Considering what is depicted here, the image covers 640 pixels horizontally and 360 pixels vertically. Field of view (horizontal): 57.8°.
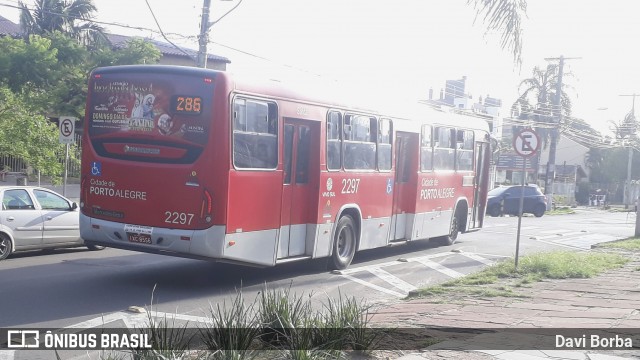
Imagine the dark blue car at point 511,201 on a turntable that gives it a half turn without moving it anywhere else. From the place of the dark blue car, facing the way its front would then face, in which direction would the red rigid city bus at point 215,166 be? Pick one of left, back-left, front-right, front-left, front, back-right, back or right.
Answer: right

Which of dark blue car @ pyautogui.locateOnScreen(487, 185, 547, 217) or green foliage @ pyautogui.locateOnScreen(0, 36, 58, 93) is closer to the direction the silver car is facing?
the dark blue car

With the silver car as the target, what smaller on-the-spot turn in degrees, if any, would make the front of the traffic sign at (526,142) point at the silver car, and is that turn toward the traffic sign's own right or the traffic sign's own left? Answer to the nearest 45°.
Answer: approximately 45° to the traffic sign's own right

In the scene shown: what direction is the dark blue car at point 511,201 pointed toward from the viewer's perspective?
to the viewer's left

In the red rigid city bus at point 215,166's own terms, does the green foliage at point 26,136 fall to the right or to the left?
on its left

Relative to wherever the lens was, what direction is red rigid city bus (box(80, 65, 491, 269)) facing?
facing away from the viewer and to the right of the viewer

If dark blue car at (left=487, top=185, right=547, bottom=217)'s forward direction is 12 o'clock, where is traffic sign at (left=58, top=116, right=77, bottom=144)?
The traffic sign is roughly at 10 o'clock from the dark blue car.

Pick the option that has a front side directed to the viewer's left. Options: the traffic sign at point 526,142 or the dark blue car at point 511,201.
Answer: the dark blue car

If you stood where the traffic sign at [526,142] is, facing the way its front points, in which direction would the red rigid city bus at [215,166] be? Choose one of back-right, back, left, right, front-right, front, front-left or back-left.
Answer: front-right
